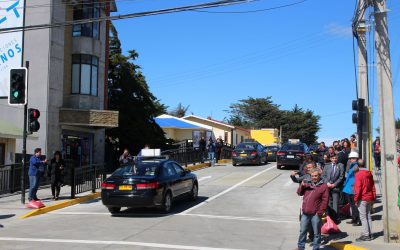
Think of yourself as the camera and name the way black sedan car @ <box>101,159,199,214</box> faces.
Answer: facing away from the viewer and to the right of the viewer

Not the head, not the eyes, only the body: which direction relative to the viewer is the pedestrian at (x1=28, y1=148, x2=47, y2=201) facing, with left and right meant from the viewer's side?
facing to the right of the viewer

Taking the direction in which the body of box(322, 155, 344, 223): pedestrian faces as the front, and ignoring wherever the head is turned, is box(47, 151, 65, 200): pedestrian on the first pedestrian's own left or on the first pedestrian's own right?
on the first pedestrian's own right

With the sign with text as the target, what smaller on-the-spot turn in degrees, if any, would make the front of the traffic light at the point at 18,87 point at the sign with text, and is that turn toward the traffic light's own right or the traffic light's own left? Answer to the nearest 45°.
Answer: approximately 180°

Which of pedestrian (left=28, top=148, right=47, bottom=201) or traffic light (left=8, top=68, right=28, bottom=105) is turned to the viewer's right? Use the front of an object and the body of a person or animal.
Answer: the pedestrian

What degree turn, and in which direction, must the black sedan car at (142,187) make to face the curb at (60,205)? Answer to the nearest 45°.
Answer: approximately 90° to its left

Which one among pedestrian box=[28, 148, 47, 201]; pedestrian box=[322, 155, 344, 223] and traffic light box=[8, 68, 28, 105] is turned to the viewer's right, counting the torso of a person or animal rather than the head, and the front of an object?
pedestrian box=[28, 148, 47, 201]

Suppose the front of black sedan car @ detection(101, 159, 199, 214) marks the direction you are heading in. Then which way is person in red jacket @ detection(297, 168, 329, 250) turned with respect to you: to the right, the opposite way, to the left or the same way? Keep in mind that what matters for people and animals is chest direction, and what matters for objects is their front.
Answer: the opposite way

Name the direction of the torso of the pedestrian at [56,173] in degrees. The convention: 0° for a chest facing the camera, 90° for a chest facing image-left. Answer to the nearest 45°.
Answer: approximately 315°

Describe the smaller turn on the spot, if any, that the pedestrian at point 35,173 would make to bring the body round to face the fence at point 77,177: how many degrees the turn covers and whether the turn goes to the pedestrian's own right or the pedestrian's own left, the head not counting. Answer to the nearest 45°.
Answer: approximately 45° to the pedestrian's own left
